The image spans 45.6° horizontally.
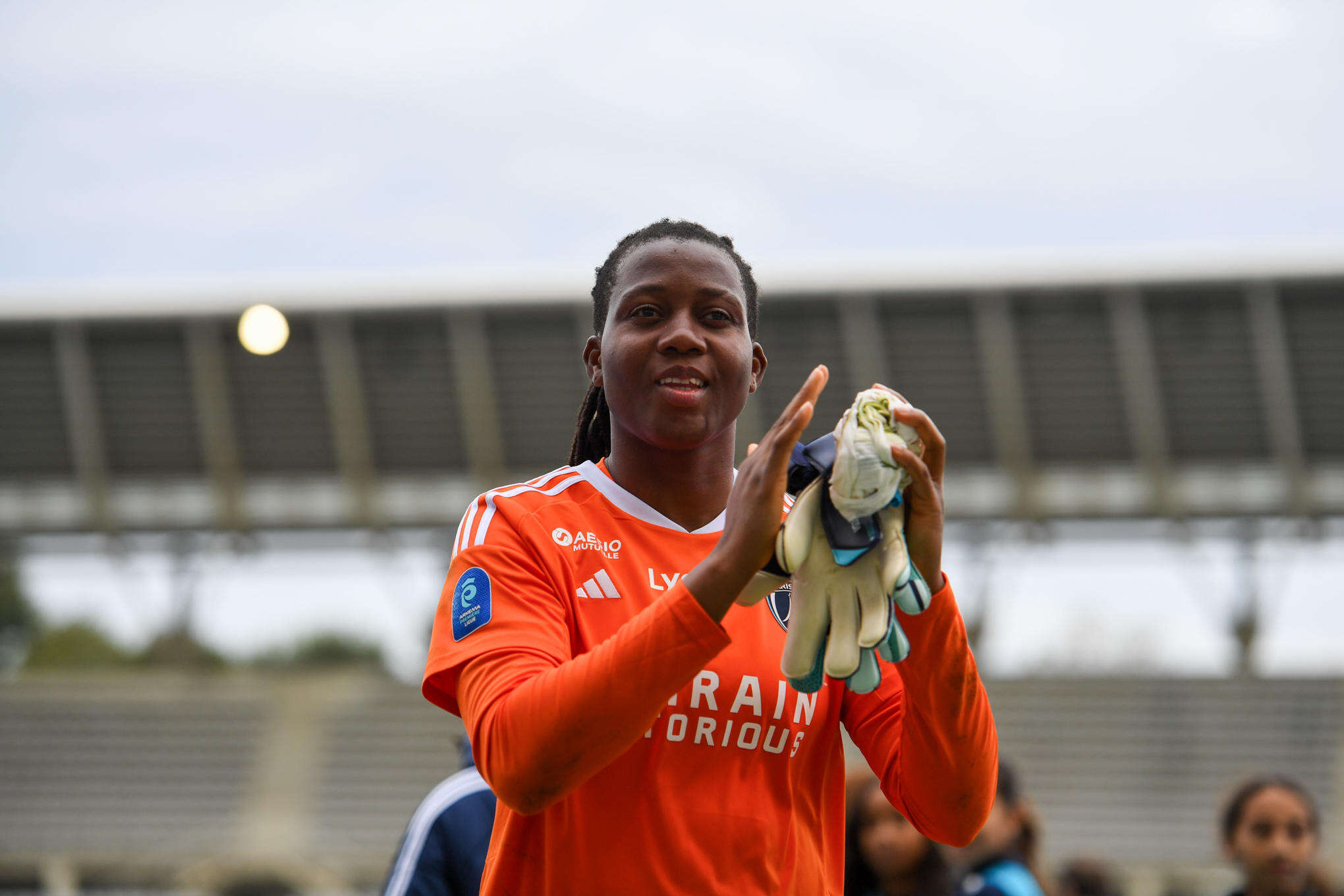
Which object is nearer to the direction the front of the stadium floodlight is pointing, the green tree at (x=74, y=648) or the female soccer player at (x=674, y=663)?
the female soccer player

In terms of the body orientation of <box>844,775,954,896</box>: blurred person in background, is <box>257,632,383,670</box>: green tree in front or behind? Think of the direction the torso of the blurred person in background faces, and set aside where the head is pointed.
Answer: behind

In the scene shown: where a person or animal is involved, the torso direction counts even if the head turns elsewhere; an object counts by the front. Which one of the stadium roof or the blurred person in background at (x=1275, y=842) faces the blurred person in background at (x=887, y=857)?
the stadium roof

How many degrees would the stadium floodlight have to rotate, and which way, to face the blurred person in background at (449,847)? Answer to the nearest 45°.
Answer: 0° — it already faces them

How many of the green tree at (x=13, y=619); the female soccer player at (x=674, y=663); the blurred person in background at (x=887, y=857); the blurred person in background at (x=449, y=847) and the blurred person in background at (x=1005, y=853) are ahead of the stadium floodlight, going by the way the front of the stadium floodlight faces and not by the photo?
4

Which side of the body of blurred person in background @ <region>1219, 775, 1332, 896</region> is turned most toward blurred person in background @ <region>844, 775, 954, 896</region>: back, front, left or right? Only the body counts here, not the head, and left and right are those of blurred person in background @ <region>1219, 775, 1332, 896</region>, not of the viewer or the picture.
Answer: right
